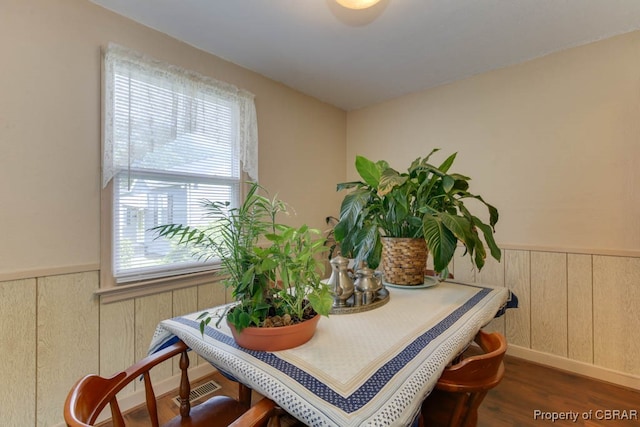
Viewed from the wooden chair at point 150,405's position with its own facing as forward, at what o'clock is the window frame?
The window frame is roughly at 10 o'clock from the wooden chair.

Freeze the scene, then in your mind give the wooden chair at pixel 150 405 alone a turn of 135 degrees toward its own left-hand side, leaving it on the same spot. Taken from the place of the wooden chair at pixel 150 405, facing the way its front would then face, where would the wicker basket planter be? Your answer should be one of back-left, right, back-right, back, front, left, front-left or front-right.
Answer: back

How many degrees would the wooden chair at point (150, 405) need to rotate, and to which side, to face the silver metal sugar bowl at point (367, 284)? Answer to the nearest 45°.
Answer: approximately 45° to its right

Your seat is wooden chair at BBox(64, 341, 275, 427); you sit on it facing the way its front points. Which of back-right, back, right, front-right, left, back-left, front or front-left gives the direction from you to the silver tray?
front-right

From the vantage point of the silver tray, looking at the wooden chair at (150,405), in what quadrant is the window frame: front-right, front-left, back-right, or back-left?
front-right

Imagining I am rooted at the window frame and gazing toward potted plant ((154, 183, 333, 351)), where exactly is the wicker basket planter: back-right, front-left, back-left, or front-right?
front-left

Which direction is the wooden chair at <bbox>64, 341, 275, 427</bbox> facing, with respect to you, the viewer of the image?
facing away from the viewer and to the right of the viewer

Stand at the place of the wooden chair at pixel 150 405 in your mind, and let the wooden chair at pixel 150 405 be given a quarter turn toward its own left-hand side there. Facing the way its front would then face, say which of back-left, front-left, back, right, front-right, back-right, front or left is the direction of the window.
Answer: front-right
